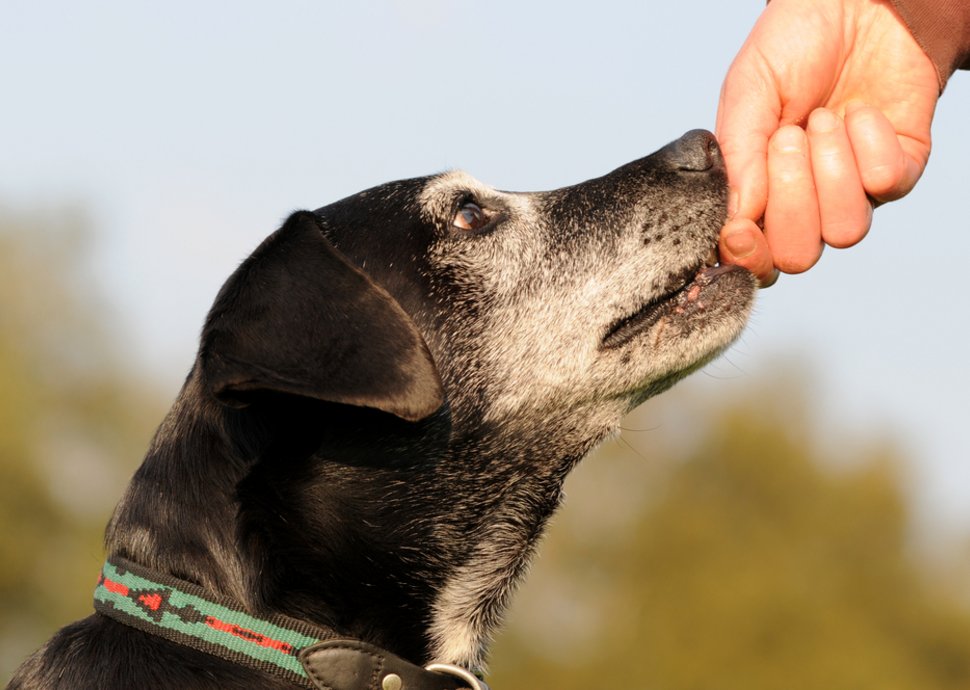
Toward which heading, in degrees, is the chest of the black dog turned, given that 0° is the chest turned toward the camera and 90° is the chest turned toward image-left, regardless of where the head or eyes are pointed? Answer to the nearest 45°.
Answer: approximately 270°
